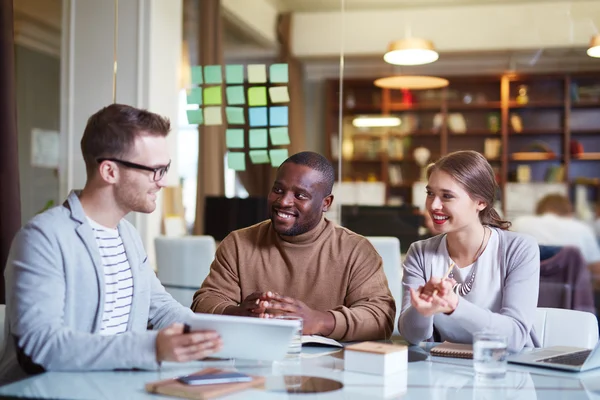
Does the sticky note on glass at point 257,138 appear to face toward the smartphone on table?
yes

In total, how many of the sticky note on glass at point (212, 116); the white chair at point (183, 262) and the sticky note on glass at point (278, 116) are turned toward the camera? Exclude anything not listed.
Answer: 3

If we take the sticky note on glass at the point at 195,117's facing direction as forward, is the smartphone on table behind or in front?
in front

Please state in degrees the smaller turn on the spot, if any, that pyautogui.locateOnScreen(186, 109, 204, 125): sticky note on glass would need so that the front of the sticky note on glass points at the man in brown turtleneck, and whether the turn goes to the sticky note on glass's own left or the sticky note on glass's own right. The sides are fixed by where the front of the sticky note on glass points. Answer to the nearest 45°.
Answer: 0° — it already faces them

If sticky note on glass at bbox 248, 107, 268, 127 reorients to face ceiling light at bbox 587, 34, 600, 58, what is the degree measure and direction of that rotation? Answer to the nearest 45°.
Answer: approximately 90° to its left

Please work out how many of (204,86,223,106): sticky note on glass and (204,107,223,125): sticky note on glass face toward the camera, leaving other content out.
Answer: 2

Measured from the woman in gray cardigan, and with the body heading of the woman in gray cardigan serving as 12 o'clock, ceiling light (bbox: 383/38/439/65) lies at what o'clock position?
The ceiling light is roughly at 4 o'clock from the woman in gray cardigan.
